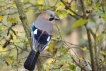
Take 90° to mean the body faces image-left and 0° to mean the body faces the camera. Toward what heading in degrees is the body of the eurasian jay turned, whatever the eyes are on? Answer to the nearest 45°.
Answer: approximately 225°
